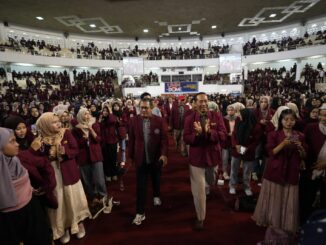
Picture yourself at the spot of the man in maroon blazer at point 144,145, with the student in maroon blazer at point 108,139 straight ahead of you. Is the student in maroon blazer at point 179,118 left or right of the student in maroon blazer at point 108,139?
right

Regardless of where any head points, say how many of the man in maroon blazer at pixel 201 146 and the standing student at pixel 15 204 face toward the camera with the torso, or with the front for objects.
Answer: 1

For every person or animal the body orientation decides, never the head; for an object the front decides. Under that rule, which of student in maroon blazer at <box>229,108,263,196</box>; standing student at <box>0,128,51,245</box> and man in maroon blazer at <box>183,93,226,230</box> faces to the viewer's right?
the standing student

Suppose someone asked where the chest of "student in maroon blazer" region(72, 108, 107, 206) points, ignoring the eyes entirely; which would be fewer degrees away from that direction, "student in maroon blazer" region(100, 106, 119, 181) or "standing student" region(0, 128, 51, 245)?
the standing student

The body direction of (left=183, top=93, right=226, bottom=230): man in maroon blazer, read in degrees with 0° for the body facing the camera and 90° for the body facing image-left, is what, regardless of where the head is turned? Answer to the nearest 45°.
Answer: approximately 0°

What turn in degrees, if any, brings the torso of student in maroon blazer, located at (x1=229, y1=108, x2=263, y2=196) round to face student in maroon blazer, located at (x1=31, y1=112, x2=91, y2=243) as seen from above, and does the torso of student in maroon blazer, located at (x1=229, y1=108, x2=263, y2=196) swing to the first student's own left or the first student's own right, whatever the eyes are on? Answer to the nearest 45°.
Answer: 0° — they already face them

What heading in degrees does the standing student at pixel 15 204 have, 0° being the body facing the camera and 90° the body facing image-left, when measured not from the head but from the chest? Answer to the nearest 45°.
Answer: approximately 270°
